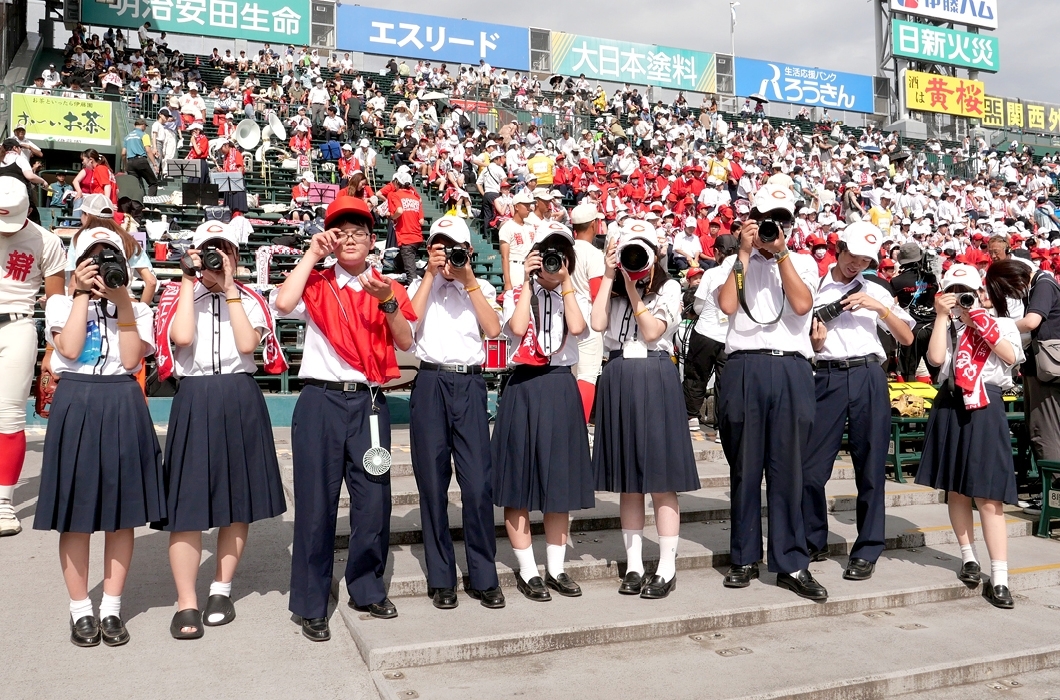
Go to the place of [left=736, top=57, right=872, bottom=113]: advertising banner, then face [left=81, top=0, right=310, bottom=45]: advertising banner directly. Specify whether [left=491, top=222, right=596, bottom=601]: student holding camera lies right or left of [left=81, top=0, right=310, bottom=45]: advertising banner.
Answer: left

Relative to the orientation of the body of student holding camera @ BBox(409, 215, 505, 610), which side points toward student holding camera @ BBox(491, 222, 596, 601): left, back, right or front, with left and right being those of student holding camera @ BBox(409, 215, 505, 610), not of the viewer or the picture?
left

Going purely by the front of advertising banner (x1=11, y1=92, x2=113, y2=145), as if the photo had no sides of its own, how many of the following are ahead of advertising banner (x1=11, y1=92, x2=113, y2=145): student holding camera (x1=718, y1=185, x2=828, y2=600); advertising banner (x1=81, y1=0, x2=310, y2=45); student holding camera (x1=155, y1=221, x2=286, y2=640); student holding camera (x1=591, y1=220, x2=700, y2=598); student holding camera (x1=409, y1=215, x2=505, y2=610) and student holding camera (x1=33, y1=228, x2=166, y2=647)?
5

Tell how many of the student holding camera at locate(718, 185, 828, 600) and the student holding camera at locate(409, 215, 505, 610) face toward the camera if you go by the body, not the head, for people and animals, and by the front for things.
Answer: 2

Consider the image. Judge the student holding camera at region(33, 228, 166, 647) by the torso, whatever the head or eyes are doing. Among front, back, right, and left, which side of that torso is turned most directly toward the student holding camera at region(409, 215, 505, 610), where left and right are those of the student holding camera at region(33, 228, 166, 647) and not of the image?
left

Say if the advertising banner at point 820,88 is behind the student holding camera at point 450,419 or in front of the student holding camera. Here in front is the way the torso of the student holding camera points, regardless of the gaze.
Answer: behind

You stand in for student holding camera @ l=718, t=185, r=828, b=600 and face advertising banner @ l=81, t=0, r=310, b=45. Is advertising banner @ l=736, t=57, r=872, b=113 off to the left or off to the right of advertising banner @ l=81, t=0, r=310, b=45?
right
